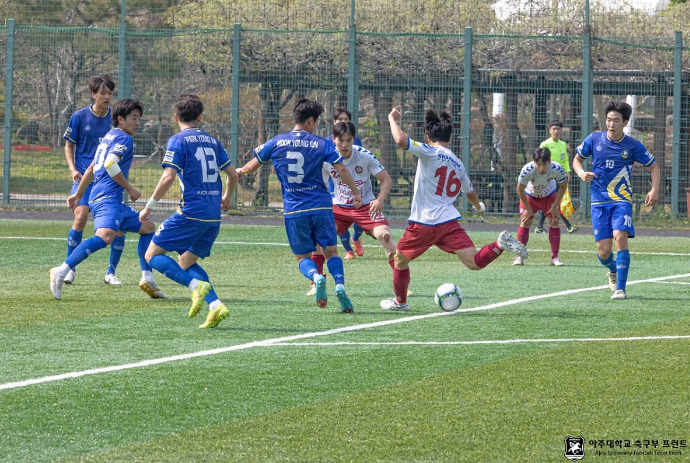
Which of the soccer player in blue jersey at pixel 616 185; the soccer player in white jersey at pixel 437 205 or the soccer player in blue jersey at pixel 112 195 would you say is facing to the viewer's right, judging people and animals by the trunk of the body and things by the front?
the soccer player in blue jersey at pixel 112 195

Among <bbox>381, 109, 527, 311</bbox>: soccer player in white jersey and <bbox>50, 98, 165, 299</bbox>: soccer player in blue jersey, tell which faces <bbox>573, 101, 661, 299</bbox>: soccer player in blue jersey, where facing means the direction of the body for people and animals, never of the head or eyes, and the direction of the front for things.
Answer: <bbox>50, 98, 165, 299</bbox>: soccer player in blue jersey

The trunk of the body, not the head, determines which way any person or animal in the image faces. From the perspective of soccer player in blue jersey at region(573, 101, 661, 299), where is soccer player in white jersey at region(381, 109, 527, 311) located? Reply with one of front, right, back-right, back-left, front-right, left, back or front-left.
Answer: front-right

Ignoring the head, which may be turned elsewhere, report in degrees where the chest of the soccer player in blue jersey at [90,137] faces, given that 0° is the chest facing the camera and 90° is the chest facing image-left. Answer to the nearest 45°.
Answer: approximately 315°

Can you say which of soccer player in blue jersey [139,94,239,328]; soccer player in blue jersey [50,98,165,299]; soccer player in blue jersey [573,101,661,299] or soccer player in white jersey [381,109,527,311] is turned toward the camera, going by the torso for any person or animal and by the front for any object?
soccer player in blue jersey [573,101,661,299]

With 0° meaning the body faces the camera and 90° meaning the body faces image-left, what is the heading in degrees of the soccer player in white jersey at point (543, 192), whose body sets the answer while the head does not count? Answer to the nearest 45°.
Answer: approximately 0°

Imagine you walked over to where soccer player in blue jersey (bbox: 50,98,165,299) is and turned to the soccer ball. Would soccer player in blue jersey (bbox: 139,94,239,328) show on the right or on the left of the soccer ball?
right

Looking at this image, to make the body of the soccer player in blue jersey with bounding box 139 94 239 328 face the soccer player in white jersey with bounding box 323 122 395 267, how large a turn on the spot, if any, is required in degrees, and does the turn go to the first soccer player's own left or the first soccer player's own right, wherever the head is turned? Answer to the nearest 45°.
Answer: approximately 90° to the first soccer player's own right

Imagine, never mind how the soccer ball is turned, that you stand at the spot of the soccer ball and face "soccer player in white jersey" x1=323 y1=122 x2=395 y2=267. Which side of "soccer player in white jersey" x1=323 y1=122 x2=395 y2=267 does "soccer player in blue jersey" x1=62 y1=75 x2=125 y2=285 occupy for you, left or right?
left

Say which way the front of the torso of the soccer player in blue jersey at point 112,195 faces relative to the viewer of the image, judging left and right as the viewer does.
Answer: facing to the right of the viewer

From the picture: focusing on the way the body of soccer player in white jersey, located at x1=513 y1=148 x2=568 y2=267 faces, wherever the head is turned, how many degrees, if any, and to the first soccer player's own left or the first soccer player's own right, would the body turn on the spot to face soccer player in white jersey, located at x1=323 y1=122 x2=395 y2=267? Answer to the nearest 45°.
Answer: approximately 45° to the first soccer player's own right

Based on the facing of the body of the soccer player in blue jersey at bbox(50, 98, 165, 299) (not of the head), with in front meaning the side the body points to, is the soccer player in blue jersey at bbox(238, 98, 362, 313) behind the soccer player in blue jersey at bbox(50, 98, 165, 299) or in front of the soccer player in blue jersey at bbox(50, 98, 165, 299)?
in front

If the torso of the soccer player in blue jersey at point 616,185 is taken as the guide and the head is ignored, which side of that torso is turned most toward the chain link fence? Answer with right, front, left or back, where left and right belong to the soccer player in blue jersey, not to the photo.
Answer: back

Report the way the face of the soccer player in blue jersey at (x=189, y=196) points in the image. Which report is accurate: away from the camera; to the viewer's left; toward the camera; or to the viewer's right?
away from the camera
